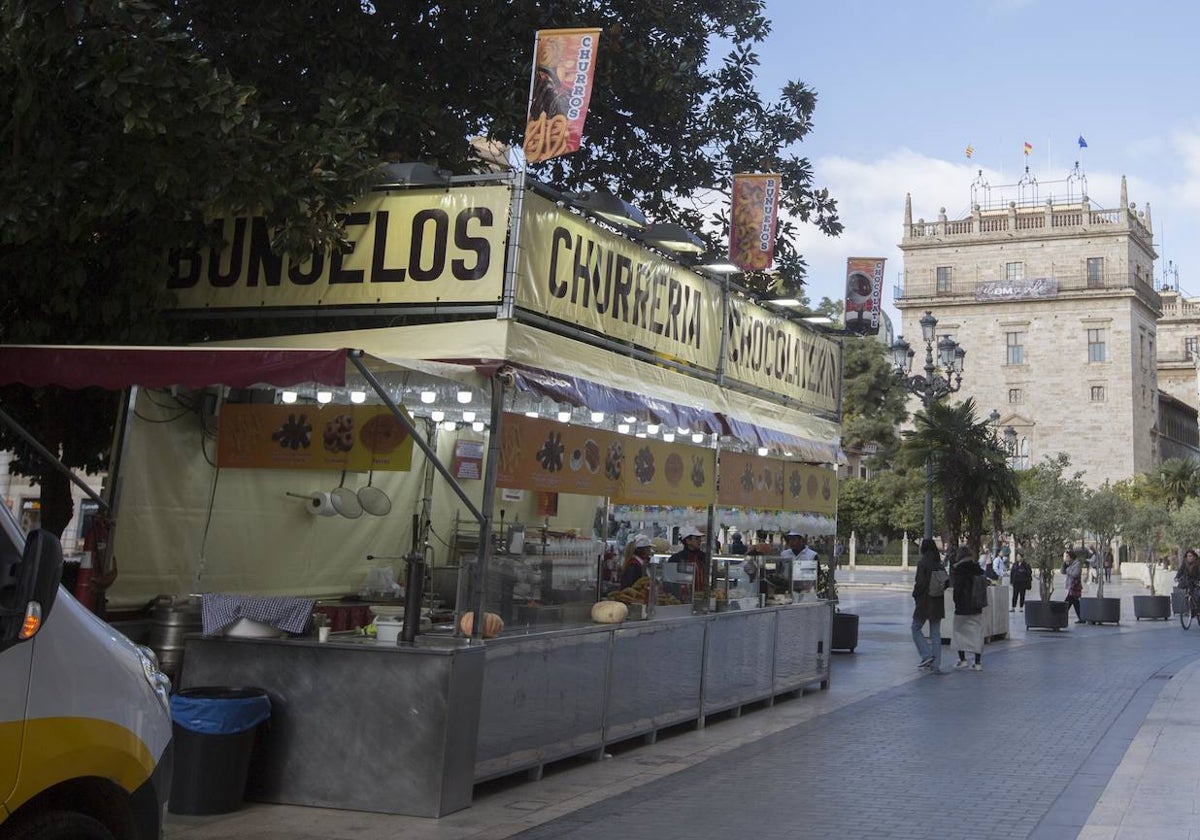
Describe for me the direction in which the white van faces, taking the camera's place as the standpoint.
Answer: facing to the right of the viewer

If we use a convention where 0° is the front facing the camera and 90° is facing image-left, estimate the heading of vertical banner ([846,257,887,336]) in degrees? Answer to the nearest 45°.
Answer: approximately 0°

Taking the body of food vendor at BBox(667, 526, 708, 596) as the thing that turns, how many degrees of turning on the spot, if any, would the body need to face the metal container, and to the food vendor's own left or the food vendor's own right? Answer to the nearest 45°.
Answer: approximately 90° to the food vendor's own right

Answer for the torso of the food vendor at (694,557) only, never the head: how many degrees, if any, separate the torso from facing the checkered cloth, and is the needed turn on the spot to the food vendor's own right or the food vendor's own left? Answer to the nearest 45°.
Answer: approximately 90° to the food vendor's own right

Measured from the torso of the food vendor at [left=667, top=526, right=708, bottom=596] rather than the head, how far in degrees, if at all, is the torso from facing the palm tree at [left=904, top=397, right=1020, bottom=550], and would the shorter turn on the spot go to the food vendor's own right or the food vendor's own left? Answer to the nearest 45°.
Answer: approximately 90° to the food vendor's own left

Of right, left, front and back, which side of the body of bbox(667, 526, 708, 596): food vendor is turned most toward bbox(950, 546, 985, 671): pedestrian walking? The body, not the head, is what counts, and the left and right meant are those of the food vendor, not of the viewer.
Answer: left

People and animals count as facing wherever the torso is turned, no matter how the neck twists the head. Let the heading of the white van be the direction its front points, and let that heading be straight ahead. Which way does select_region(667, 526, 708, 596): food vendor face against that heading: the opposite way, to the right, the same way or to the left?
to the right
